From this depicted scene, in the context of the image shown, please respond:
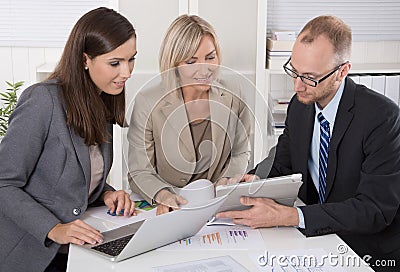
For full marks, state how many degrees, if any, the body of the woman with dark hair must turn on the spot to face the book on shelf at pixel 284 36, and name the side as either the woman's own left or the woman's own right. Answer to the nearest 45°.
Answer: approximately 90° to the woman's own left

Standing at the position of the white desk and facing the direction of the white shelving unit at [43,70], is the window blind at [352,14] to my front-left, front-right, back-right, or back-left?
front-right

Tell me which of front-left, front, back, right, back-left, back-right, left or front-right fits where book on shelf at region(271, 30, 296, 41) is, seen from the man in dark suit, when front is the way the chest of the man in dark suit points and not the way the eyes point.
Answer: back-right

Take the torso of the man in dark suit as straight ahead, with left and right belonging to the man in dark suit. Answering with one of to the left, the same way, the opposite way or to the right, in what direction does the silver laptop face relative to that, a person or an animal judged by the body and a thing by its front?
to the right

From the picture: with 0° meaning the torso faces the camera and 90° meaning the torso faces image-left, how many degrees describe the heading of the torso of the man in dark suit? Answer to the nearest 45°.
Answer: approximately 45°

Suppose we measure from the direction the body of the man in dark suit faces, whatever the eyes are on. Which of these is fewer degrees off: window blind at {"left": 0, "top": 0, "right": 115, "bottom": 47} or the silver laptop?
the silver laptop

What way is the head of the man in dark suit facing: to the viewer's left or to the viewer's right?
to the viewer's left

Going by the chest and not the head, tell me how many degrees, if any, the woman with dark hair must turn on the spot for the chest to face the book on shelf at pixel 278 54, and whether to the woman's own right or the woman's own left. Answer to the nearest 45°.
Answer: approximately 90° to the woman's own left

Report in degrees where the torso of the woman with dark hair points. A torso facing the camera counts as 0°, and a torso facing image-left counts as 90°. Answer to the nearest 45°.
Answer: approximately 315°

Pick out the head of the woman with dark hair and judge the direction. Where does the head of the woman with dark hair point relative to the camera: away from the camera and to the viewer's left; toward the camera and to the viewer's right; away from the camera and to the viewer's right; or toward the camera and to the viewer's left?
toward the camera and to the viewer's right

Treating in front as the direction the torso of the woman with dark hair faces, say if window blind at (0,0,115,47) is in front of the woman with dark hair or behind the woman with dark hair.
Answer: behind

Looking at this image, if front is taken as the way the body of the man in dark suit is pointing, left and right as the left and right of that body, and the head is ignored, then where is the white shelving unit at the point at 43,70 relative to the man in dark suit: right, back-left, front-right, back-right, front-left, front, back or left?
right

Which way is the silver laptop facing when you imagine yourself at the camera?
facing away from the viewer and to the left of the viewer

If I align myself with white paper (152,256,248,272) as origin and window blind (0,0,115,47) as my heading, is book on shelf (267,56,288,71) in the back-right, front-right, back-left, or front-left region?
front-right
